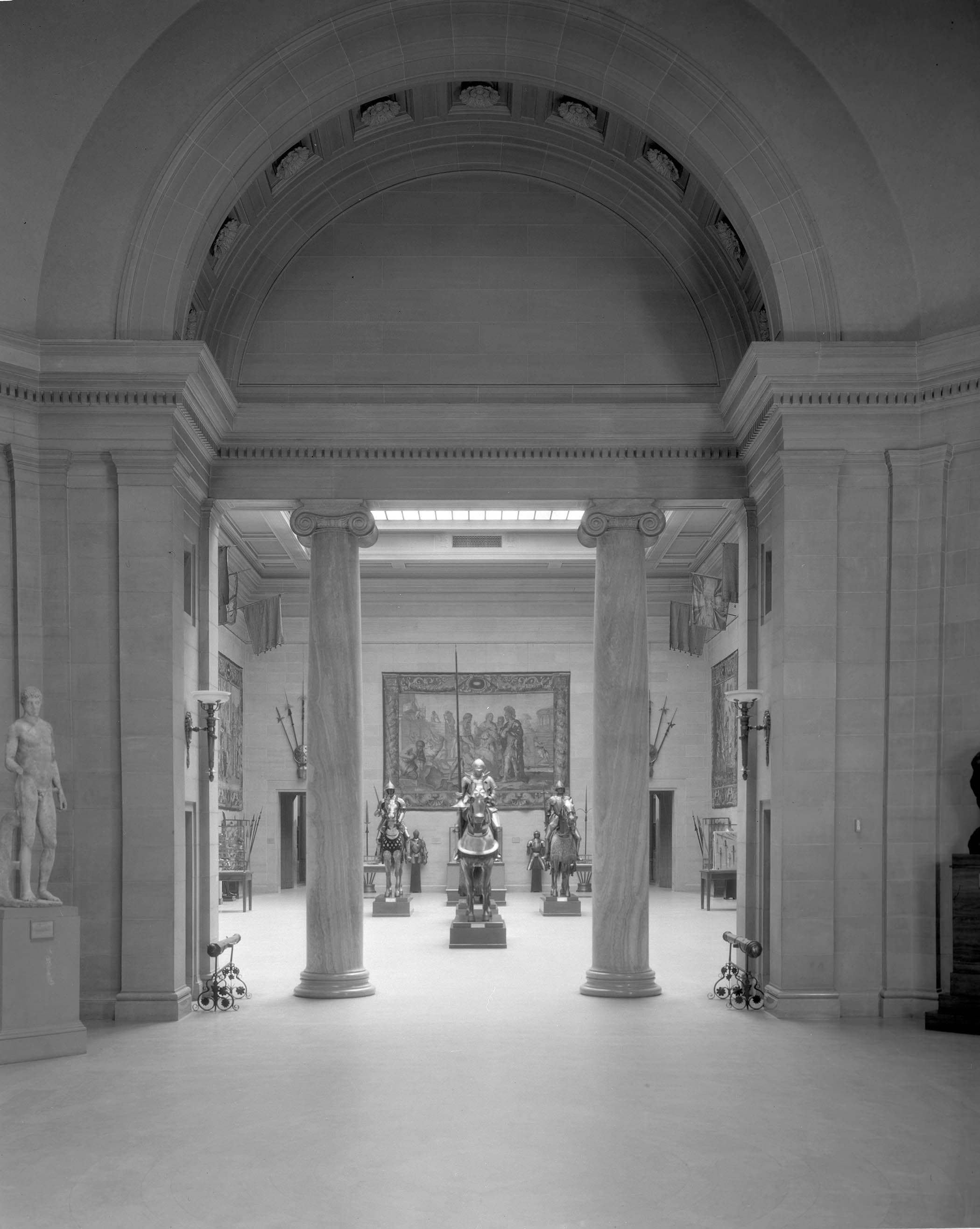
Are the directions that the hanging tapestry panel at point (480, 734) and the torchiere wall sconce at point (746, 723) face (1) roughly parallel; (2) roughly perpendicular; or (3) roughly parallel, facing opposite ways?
roughly perpendicular

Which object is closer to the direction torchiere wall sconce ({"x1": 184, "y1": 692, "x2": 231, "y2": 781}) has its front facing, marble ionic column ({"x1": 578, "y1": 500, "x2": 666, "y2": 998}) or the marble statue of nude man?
the marble ionic column

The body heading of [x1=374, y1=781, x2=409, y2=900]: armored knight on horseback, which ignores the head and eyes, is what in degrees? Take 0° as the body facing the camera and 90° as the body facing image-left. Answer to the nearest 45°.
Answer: approximately 0°

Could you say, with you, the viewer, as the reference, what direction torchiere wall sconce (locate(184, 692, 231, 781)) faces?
facing to the right of the viewer

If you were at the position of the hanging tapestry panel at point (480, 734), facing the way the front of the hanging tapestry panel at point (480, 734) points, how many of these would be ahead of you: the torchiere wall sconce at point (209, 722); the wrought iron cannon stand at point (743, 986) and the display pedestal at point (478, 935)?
3

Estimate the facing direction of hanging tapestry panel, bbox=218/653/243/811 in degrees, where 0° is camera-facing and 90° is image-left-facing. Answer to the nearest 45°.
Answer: approximately 270°

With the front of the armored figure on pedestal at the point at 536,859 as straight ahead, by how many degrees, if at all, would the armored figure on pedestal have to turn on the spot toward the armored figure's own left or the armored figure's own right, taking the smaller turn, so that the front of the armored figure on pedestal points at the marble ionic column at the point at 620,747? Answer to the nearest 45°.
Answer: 0° — it already faces it

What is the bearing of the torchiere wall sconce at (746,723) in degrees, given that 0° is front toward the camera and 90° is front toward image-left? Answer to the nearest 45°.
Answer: approximately 90°

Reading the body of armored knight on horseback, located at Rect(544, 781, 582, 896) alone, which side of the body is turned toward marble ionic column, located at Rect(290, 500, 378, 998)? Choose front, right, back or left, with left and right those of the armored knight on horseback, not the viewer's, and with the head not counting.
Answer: front
